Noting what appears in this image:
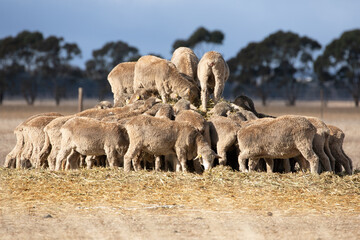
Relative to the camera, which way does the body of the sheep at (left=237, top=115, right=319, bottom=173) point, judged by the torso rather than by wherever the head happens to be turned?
to the viewer's left

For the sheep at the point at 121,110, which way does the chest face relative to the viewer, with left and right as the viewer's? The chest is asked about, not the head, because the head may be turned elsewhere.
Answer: facing to the right of the viewer

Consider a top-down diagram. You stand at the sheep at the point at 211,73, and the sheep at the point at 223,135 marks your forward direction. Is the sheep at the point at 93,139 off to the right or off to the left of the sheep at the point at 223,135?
right

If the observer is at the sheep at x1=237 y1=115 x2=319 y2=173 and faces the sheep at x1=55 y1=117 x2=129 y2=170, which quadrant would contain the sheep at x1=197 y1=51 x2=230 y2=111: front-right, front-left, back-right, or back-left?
front-right

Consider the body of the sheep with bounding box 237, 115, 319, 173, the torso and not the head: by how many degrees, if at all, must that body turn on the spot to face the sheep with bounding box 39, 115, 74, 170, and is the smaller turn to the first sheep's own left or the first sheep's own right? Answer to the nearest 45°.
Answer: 0° — it already faces it

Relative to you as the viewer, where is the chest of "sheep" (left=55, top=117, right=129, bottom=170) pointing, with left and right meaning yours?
facing to the right of the viewer

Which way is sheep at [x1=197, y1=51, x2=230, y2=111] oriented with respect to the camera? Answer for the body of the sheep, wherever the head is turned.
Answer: away from the camera

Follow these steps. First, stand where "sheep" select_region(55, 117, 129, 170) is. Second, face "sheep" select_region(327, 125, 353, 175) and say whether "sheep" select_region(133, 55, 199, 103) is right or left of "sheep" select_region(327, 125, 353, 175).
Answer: left

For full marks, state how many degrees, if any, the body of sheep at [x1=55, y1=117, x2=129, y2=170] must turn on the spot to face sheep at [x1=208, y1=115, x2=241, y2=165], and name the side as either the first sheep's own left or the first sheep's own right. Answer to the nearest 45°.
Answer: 0° — it already faces it

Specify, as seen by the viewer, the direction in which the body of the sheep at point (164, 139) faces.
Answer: to the viewer's right

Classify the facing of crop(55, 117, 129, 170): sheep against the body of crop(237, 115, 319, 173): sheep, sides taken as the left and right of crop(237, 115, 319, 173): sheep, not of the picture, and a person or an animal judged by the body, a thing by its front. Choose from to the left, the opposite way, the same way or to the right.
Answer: the opposite way

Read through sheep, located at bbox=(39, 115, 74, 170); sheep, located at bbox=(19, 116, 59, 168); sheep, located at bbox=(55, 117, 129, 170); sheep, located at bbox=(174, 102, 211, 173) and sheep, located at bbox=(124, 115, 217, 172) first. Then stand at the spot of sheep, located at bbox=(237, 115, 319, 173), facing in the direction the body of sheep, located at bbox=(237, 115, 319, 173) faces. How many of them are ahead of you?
5

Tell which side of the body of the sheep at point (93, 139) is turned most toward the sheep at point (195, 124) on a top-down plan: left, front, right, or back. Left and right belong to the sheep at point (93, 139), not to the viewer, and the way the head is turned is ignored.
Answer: front
